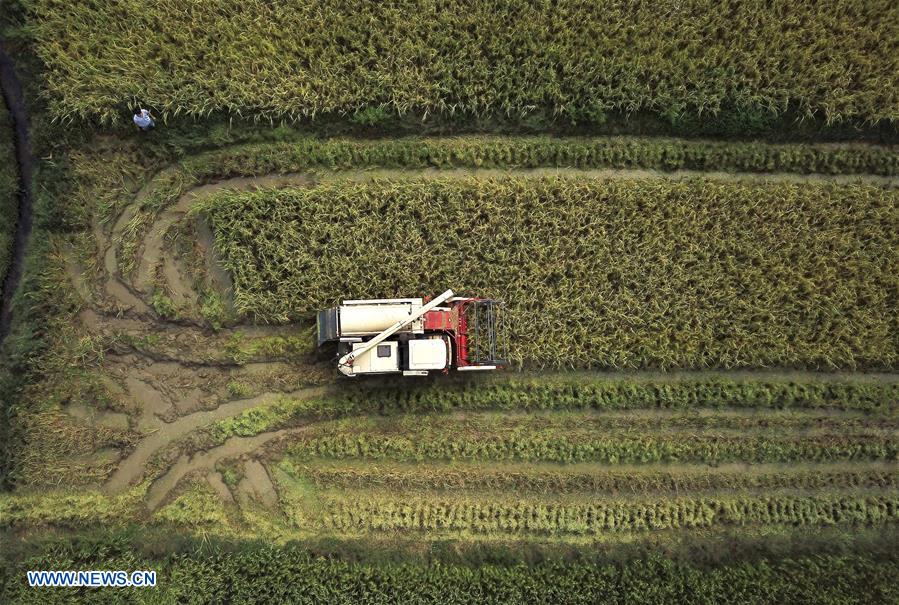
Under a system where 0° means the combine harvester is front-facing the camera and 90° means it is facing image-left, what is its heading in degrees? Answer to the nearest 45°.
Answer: approximately 270°

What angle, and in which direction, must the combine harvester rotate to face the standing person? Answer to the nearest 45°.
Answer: approximately 180°
